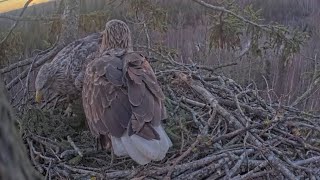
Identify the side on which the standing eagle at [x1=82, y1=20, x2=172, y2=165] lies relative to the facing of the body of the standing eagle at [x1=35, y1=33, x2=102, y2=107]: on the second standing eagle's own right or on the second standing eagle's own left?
on the second standing eagle's own left

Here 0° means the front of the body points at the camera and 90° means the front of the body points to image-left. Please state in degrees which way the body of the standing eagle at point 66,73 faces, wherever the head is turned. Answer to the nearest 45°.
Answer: approximately 90°

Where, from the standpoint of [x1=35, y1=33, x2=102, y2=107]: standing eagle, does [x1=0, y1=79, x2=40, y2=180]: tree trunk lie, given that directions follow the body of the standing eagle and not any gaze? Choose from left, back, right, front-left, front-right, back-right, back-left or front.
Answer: left

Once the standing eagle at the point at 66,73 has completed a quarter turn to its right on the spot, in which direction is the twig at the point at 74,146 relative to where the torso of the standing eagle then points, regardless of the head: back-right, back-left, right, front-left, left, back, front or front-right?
back
